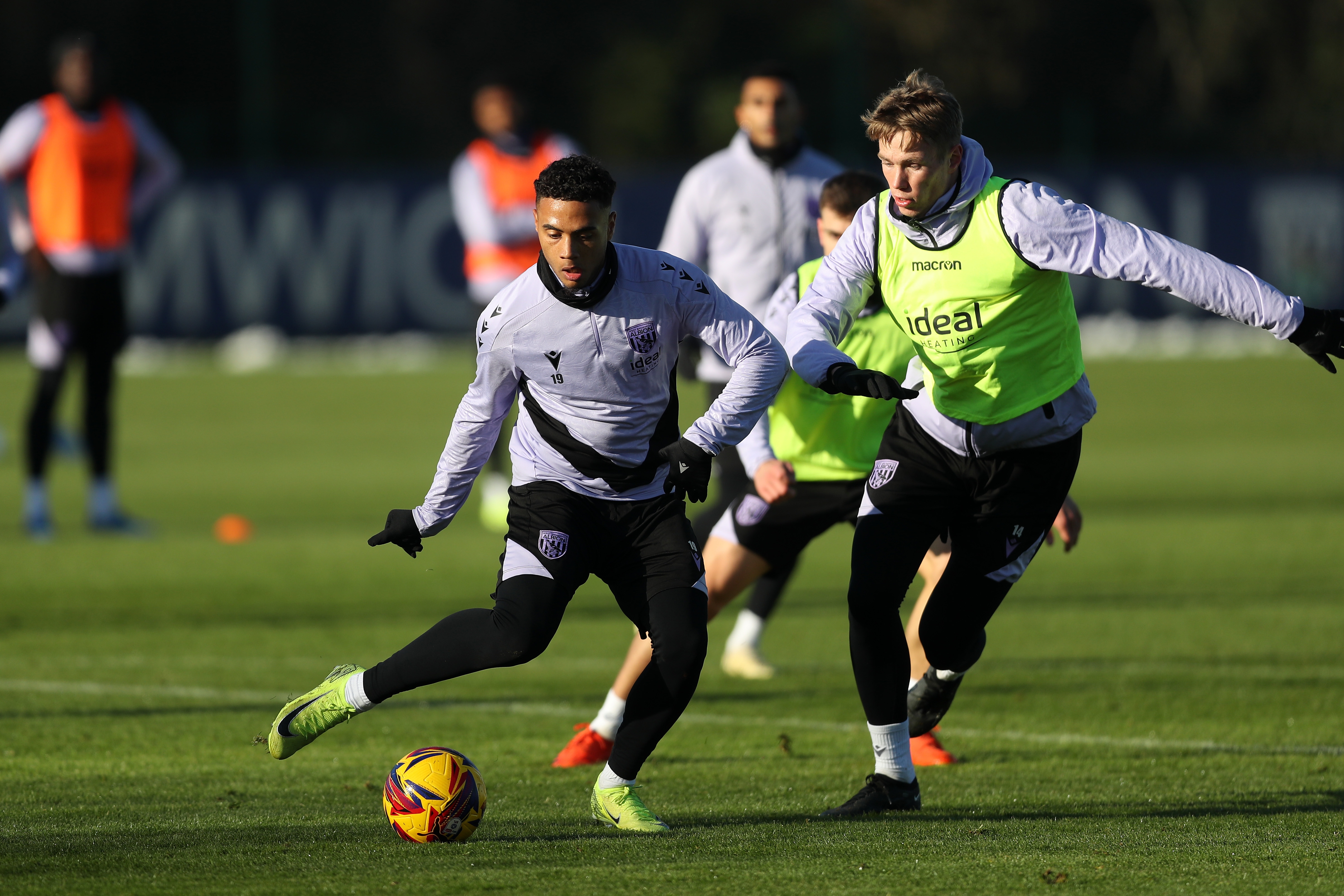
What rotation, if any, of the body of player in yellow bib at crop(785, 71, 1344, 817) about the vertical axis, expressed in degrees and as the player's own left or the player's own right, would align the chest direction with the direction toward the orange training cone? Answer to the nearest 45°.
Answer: approximately 90° to the player's own right

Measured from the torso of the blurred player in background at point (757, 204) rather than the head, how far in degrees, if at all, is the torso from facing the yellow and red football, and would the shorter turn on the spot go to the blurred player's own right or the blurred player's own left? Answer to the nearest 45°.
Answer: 0° — they already face it

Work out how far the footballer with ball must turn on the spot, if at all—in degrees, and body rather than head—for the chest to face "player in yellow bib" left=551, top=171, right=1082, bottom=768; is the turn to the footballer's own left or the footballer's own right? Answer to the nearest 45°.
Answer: approximately 135° to the footballer's own left

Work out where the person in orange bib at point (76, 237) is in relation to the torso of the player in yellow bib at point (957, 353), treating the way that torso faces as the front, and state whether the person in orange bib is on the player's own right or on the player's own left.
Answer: on the player's own right

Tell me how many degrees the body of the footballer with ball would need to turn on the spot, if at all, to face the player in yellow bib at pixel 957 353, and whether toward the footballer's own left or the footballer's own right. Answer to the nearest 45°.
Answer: approximately 90° to the footballer's own left

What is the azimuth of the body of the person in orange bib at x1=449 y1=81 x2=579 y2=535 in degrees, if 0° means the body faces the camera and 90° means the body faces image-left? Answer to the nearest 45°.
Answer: approximately 0°

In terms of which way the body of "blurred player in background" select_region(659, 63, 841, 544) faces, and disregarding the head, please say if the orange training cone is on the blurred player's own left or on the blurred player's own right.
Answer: on the blurred player's own right

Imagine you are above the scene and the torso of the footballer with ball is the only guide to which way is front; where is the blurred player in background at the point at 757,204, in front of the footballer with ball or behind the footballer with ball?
behind

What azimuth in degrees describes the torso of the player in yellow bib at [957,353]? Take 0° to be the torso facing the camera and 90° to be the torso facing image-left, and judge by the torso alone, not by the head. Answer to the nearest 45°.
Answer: approximately 45°
